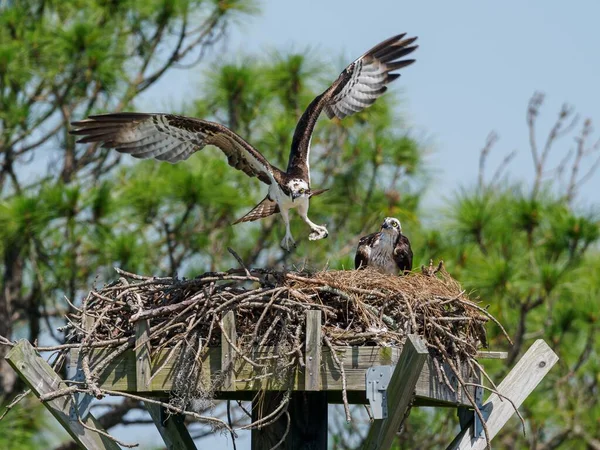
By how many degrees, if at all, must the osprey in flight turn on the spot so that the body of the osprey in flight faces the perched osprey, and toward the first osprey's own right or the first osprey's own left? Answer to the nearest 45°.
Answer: approximately 45° to the first osprey's own left
